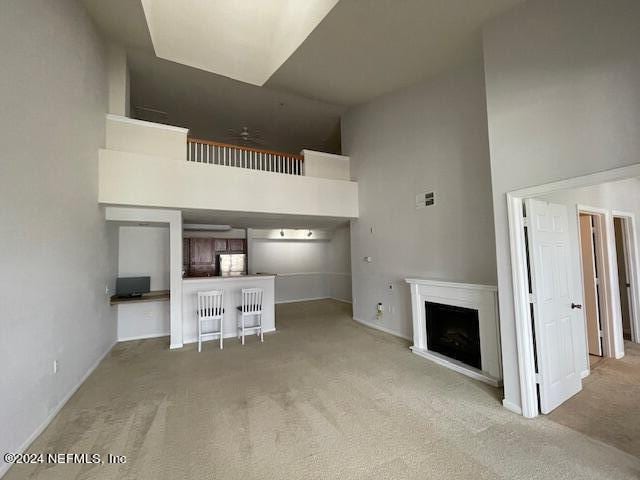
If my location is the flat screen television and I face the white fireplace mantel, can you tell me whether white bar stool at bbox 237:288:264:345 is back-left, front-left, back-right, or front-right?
front-left

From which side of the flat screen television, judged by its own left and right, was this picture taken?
front

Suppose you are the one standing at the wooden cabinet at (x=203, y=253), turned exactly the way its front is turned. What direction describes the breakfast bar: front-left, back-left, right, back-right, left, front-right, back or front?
front

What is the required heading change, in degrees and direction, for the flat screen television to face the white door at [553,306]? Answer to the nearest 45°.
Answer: approximately 45° to its left

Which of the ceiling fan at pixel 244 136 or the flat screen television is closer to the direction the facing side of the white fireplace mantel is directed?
the flat screen television

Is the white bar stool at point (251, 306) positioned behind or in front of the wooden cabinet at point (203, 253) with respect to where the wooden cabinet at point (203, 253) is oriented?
in front

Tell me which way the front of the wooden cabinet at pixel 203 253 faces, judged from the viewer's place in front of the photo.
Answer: facing the viewer

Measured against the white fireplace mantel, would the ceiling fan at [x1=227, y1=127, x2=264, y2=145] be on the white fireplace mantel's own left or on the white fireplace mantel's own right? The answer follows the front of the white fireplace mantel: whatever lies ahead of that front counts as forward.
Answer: on the white fireplace mantel's own right

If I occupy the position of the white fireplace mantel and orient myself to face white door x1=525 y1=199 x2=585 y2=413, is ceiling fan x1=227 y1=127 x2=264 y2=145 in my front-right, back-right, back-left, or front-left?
back-right

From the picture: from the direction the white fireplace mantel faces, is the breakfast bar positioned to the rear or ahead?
ahead

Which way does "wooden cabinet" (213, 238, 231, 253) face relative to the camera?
toward the camera

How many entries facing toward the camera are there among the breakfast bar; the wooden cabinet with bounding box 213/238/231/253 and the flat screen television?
3

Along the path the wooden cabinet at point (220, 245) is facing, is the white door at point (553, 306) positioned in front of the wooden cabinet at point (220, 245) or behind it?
in front

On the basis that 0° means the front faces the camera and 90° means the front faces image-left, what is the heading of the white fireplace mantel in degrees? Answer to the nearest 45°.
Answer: approximately 45°

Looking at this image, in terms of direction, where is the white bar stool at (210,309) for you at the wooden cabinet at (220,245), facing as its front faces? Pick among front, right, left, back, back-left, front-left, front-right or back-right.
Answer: front
